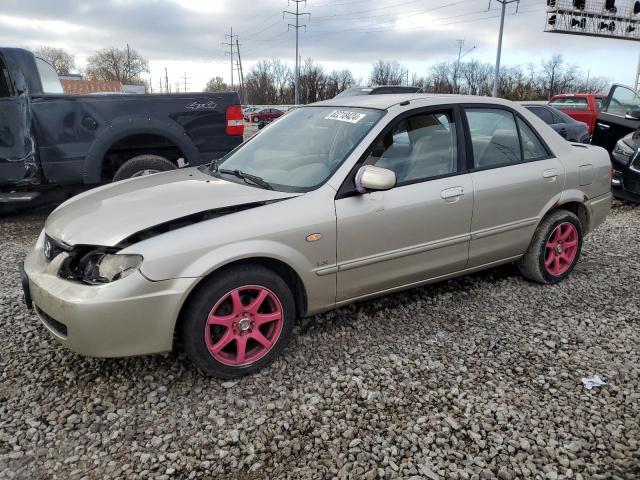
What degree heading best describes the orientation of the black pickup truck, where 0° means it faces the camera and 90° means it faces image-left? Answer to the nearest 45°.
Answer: approximately 90°

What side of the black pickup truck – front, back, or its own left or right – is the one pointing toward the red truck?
back
